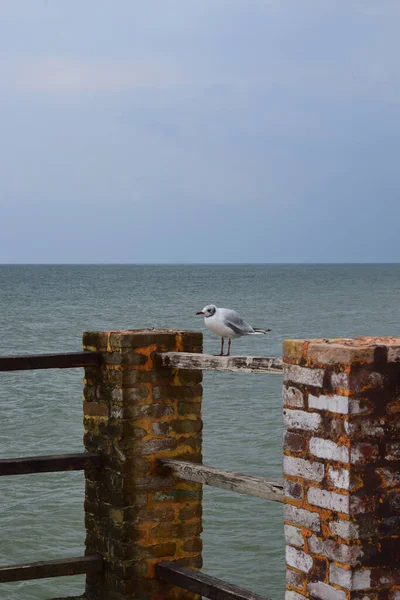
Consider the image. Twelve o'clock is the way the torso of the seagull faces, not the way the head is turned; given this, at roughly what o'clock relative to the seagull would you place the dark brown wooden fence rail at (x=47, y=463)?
The dark brown wooden fence rail is roughly at 11 o'clock from the seagull.

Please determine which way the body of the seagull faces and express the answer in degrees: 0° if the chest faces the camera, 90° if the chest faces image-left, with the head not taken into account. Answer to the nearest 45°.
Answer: approximately 90°

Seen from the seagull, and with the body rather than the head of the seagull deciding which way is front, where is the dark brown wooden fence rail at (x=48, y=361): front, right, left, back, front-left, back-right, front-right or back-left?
front-left
